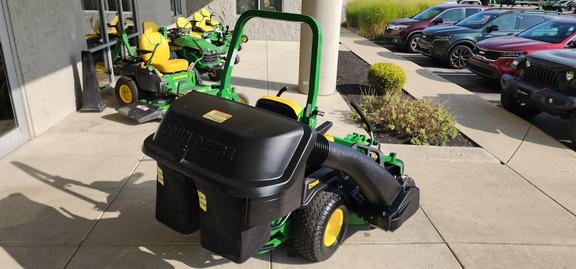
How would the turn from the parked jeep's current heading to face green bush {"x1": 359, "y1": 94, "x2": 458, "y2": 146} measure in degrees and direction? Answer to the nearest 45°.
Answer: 0° — it already faces it

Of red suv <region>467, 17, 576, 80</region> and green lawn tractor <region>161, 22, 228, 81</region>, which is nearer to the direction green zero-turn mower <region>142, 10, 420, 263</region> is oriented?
the red suv

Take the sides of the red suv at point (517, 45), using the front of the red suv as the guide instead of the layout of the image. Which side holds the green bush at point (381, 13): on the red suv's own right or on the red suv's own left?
on the red suv's own right

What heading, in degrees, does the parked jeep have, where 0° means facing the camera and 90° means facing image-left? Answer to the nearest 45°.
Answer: approximately 45°

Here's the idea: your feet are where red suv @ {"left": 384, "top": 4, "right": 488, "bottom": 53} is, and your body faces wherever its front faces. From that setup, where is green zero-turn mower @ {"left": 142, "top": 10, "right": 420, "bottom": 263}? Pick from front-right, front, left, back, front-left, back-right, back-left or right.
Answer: front-left

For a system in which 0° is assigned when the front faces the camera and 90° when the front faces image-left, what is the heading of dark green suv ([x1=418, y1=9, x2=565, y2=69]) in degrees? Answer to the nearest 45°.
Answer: approximately 45°

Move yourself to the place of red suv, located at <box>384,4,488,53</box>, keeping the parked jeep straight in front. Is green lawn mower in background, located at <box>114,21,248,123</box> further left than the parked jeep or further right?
right

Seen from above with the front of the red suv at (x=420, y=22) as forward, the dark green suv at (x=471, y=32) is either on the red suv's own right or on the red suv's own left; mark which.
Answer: on the red suv's own left

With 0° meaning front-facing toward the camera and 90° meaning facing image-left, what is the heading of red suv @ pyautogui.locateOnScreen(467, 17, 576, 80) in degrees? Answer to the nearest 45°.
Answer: approximately 45°

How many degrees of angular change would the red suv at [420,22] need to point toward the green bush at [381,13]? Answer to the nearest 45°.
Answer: approximately 90° to its right

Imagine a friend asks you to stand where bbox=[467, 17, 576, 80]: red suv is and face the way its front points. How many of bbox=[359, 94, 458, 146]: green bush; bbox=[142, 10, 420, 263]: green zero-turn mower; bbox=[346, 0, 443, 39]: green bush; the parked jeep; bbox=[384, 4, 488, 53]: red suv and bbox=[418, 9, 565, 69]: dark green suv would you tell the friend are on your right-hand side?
3

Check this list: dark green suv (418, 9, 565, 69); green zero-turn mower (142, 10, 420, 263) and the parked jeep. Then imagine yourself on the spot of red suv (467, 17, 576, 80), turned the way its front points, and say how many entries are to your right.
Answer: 1

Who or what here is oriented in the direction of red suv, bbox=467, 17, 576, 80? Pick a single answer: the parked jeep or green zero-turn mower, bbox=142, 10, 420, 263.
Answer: the green zero-turn mower

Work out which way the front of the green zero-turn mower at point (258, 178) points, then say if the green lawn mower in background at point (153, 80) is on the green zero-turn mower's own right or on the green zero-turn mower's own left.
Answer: on the green zero-turn mower's own left

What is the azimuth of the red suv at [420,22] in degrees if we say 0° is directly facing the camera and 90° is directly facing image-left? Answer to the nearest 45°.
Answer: approximately 45°

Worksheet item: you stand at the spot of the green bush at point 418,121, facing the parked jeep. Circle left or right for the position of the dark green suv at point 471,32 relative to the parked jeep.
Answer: left
